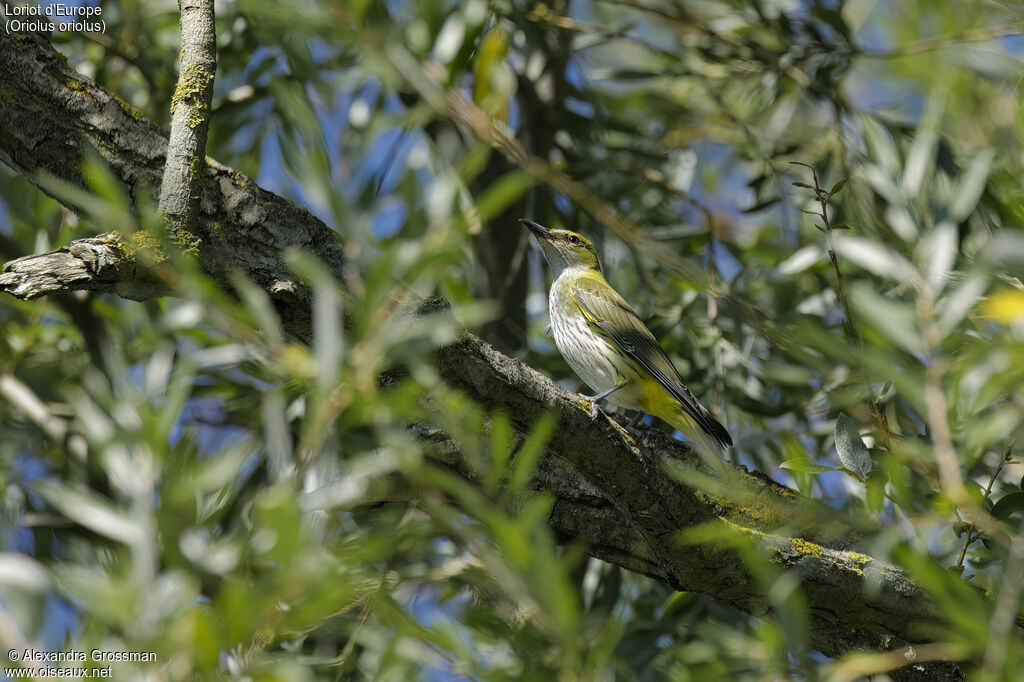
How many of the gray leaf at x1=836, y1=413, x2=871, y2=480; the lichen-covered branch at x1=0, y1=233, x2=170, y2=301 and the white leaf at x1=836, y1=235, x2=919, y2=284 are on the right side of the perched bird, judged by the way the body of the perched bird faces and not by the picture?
0

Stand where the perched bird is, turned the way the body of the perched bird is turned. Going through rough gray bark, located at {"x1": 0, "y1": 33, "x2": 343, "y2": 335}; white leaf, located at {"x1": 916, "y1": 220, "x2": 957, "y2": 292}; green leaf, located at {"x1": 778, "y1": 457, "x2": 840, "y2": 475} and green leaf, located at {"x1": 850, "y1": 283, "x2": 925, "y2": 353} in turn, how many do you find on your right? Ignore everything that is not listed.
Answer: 0

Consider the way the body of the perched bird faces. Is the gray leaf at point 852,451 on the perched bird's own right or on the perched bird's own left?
on the perched bird's own left

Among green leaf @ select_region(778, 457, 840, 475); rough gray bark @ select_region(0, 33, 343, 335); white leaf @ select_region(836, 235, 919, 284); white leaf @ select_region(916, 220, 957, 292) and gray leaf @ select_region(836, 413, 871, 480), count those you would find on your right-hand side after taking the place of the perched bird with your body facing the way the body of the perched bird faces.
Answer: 0

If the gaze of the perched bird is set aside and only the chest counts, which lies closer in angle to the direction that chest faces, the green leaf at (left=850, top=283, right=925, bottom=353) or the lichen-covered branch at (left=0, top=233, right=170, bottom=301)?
the lichen-covered branch

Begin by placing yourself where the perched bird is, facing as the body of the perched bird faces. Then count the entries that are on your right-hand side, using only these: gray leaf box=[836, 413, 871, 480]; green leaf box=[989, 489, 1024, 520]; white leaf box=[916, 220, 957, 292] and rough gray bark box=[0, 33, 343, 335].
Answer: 0

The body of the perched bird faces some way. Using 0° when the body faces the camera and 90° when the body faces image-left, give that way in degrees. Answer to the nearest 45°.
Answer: approximately 90°

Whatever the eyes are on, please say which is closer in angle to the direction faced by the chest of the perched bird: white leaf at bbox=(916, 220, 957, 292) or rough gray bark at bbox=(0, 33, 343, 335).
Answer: the rough gray bark

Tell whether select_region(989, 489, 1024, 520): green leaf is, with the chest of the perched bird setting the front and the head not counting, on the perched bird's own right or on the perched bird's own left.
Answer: on the perched bird's own left

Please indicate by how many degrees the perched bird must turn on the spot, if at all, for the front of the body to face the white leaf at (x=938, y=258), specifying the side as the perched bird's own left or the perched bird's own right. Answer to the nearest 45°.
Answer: approximately 135° to the perched bird's own left

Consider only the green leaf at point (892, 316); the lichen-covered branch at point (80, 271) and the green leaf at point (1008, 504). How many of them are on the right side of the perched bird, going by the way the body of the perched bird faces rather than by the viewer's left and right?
0
